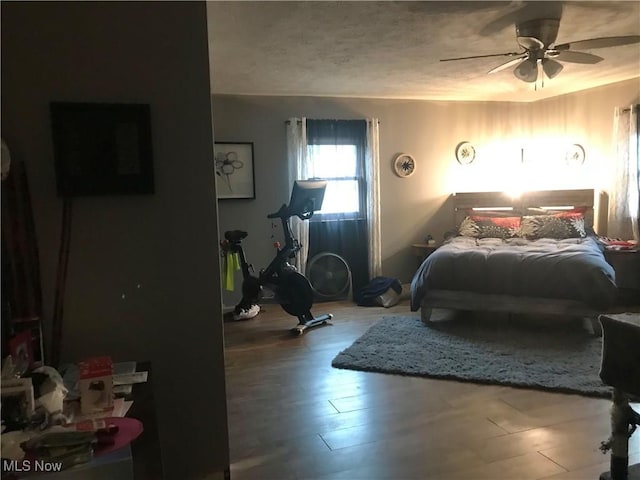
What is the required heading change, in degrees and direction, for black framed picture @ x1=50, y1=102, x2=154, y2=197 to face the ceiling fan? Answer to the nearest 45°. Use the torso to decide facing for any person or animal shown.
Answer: approximately 90° to its left

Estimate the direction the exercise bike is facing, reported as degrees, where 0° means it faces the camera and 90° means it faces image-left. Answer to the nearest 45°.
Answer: approximately 315°

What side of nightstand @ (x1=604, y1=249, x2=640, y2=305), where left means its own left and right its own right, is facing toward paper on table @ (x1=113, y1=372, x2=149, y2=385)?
front

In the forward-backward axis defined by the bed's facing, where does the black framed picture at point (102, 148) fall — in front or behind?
in front

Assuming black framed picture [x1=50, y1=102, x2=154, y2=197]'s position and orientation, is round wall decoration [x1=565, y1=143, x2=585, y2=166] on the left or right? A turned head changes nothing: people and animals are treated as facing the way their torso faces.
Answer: on its left

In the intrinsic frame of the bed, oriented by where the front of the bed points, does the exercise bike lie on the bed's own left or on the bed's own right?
on the bed's own right

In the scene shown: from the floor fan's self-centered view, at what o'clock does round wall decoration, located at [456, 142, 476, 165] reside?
The round wall decoration is roughly at 8 o'clock from the floor fan.

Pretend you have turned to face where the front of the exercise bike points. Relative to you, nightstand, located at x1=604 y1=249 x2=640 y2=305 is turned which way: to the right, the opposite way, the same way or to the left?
to the right

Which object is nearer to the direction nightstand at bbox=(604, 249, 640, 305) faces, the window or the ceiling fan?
the ceiling fan

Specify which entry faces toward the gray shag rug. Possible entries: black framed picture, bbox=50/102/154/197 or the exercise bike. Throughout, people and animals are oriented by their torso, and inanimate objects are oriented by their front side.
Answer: the exercise bike

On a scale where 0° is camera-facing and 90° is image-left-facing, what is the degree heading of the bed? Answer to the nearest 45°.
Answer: approximately 0°

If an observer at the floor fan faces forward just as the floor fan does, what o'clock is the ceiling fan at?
The ceiling fan is roughly at 11 o'clock from the floor fan.

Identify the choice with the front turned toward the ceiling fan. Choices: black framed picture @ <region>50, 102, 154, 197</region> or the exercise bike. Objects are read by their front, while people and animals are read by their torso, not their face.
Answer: the exercise bike

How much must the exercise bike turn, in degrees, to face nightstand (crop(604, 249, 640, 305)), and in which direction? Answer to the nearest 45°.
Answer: approximately 45° to its left
